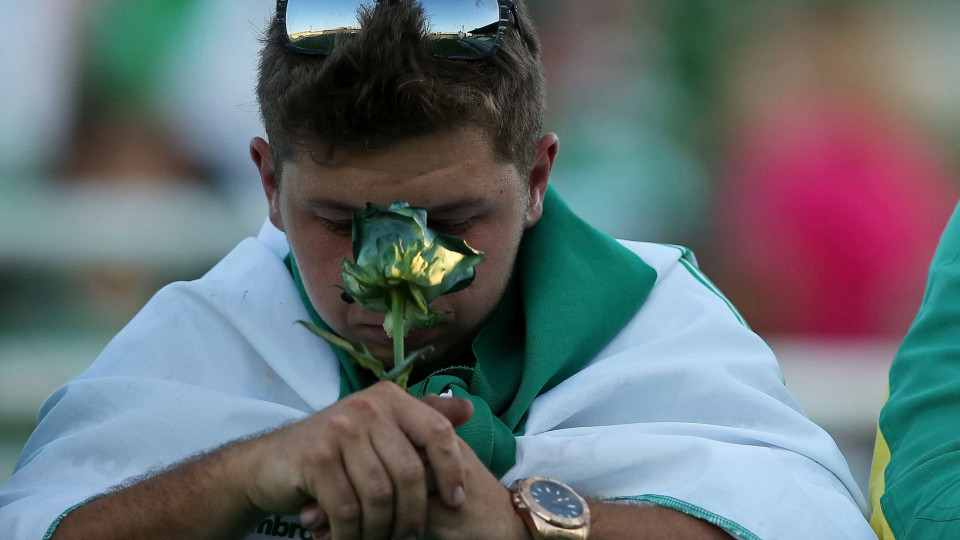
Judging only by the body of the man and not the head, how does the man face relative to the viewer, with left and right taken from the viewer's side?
facing the viewer
